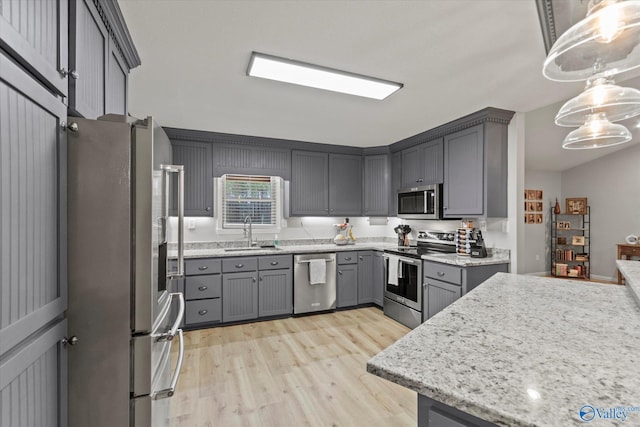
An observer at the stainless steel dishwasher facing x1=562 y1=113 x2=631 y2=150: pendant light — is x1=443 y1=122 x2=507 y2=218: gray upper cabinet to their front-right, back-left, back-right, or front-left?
front-left

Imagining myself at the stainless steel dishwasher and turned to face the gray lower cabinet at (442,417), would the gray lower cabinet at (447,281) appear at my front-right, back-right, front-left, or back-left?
front-left

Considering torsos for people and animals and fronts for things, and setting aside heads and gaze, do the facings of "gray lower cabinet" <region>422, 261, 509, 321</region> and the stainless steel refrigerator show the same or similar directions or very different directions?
very different directions

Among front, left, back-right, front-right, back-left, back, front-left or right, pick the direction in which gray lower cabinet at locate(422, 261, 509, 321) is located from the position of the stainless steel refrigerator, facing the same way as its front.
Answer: front

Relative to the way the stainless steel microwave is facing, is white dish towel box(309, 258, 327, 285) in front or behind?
in front

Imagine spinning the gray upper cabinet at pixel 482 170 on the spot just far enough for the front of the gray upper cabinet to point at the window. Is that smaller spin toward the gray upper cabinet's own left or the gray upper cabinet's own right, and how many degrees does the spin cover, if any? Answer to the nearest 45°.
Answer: approximately 45° to the gray upper cabinet's own right

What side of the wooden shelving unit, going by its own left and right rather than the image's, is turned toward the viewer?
front

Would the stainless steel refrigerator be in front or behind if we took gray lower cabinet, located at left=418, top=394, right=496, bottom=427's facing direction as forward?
in front

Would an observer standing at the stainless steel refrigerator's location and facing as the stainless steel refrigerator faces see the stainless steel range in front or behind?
in front

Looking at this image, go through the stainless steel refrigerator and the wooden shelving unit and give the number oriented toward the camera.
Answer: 1

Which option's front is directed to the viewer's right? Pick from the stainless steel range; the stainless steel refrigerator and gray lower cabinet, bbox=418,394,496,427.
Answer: the stainless steel refrigerator

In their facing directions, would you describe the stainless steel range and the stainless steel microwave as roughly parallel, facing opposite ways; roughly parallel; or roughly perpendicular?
roughly parallel

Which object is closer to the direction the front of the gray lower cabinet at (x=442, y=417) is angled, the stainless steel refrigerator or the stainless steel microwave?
the stainless steel refrigerator

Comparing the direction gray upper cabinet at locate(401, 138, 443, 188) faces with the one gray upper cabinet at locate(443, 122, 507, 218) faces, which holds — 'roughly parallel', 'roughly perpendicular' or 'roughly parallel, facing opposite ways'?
roughly parallel
